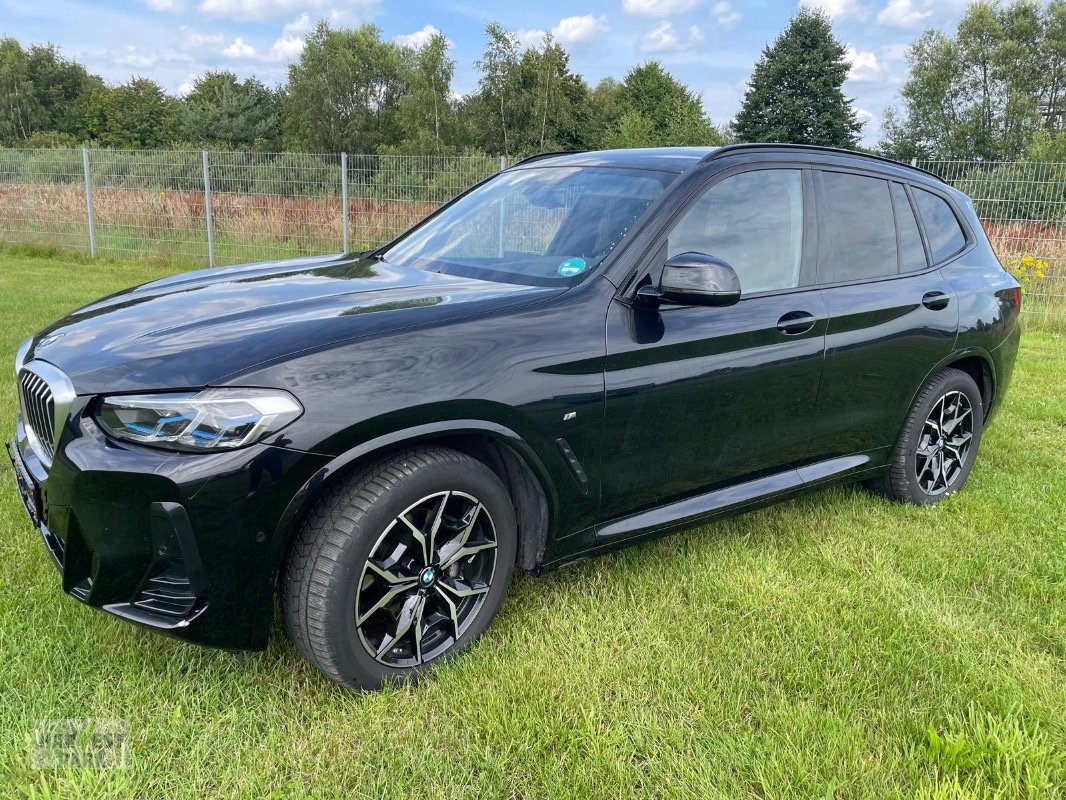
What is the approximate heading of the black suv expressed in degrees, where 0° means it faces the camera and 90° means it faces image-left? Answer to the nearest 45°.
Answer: approximately 45°

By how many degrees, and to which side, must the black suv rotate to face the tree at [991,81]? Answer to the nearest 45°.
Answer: approximately 180°

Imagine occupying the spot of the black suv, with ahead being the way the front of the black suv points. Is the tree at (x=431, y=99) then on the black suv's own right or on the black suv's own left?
on the black suv's own right

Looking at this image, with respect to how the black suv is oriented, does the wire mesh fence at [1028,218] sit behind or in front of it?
behind

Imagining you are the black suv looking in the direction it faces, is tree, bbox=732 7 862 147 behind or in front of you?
behind

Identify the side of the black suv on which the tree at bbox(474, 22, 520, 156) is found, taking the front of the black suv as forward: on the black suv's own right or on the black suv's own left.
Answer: on the black suv's own right

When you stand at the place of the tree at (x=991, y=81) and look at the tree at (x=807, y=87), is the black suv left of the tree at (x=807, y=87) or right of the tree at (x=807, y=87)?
left

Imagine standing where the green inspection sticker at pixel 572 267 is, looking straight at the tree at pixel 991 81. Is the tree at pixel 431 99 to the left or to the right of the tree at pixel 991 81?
left

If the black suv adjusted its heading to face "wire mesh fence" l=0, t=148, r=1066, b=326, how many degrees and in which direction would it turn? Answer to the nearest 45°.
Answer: approximately 135° to its right
